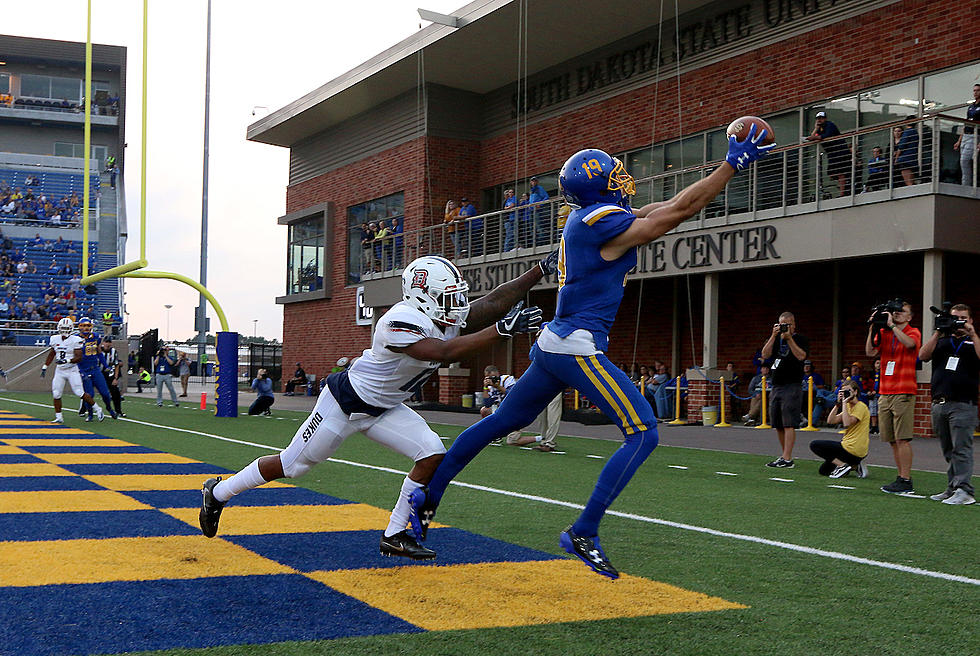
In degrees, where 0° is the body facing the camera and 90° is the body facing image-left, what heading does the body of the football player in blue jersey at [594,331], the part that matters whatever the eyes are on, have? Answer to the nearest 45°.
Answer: approximately 270°

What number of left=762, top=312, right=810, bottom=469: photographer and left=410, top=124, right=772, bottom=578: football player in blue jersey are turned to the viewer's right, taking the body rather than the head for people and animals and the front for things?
1

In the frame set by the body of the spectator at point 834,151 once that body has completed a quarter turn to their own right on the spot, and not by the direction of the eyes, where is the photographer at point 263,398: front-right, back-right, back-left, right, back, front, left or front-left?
front-left

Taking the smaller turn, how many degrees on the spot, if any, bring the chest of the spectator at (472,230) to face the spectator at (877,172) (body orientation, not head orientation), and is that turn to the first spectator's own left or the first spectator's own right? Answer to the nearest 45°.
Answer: approximately 90° to the first spectator's own left

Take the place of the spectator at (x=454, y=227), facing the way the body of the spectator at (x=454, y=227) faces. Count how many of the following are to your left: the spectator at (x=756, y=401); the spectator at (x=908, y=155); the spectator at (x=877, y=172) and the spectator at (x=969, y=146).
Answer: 4

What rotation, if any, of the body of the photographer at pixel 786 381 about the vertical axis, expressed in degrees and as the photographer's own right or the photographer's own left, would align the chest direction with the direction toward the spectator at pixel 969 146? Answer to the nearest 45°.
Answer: approximately 180°

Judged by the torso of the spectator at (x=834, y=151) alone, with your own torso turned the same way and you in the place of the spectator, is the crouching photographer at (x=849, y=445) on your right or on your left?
on your left

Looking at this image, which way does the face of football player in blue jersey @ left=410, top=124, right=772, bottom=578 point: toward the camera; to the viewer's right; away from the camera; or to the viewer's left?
to the viewer's right

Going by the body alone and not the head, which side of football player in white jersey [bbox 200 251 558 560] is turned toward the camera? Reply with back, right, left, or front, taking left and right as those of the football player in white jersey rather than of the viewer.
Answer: right

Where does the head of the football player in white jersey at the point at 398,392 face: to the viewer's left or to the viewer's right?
to the viewer's right

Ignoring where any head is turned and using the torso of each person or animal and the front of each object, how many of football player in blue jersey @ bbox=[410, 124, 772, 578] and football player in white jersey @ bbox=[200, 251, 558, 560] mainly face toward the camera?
0
